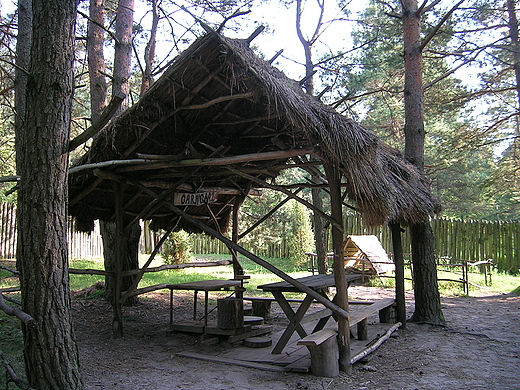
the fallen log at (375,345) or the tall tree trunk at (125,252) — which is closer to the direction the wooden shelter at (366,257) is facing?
the tall tree trunk

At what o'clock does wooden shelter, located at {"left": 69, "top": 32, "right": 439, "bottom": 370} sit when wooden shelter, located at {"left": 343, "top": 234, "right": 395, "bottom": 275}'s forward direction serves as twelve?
wooden shelter, located at {"left": 69, "top": 32, "right": 439, "bottom": 370} is roughly at 11 o'clock from wooden shelter, located at {"left": 343, "top": 234, "right": 395, "bottom": 275}.

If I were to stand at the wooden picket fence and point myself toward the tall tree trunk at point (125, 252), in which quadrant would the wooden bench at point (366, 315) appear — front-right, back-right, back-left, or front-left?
front-left

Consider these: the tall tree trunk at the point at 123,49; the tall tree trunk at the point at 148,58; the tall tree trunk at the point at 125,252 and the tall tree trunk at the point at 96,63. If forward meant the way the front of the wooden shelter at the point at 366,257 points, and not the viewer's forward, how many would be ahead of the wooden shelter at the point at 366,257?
4

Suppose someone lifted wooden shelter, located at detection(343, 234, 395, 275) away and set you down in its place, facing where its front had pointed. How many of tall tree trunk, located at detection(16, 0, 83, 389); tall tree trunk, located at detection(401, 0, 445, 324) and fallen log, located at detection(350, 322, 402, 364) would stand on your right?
0

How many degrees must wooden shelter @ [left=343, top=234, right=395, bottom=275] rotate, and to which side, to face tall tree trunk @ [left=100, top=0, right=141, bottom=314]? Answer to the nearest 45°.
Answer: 0° — it already faces it

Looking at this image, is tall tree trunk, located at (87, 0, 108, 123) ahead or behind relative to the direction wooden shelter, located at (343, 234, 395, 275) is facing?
ahead

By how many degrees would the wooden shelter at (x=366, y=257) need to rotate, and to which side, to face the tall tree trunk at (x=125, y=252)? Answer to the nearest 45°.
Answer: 0° — it already faces it

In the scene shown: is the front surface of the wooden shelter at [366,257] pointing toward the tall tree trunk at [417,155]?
no

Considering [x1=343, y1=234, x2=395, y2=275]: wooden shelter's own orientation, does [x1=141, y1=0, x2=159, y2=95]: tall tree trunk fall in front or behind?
in front

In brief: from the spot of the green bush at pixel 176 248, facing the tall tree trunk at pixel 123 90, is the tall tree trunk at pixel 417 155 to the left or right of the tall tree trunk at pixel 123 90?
left

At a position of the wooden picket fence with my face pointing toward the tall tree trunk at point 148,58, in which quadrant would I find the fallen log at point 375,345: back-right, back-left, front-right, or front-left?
front-left

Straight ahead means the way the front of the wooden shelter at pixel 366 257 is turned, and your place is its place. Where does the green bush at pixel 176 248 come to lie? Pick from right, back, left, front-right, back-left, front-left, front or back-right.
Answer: front-right

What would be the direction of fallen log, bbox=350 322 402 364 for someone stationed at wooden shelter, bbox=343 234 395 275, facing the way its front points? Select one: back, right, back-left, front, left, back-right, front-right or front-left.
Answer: front-left

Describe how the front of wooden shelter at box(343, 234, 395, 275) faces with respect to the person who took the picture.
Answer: facing the viewer and to the left of the viewer
